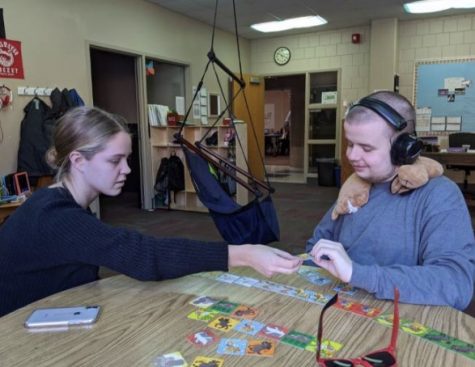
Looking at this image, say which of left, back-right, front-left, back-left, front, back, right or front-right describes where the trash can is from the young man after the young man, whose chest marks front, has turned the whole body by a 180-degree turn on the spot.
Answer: front-left

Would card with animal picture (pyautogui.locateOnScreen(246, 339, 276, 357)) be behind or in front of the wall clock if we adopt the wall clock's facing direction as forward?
in front

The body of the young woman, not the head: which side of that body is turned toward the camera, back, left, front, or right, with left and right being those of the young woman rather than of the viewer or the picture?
right

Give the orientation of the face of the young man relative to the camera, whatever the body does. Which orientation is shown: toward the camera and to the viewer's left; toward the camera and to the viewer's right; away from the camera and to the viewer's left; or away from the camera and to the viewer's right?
toward the camera and to the viewer's left

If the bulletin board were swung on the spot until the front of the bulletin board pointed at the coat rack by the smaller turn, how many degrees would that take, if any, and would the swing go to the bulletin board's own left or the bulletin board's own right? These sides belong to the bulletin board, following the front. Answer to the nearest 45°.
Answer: approximately 45° to the bulletin board's own right

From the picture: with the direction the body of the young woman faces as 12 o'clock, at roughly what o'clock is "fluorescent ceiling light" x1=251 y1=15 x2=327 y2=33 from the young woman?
The fluorescent ceiling light is roughly at 10 o'clock from the young woman.

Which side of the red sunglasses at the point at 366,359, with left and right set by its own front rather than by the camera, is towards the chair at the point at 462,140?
back

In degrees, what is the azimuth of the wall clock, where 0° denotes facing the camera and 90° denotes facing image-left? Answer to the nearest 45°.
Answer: approximately 0°
